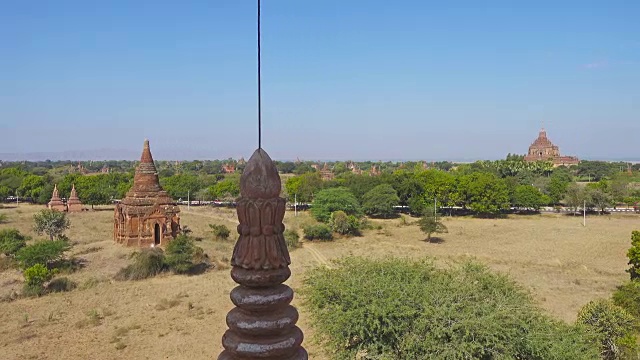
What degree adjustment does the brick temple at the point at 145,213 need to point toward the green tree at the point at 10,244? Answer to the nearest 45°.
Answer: approximately 135° to its right

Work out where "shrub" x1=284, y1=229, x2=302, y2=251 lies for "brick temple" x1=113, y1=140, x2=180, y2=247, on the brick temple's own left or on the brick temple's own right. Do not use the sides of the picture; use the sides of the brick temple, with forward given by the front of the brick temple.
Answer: on the brick temple's own left

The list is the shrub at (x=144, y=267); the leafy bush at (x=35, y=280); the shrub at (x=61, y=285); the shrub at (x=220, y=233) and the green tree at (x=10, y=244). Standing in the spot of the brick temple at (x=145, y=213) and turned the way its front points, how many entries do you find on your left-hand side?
1

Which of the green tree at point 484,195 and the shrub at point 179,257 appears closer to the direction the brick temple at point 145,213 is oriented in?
the shrub

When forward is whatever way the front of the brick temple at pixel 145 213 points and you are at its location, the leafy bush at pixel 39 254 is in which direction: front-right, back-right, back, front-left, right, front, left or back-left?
right

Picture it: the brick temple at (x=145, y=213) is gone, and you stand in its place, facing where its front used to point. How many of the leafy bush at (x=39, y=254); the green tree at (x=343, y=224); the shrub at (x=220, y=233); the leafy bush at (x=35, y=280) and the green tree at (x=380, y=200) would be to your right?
2

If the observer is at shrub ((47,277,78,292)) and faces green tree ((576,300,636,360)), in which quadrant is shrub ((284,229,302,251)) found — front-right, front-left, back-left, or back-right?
front-left

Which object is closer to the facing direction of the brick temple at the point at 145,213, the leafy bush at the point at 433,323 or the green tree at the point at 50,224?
the leafy bush

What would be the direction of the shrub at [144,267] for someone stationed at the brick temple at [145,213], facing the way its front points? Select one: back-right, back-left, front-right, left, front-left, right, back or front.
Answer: front-right

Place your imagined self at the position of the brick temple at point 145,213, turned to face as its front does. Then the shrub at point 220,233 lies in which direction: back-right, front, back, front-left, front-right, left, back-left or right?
left

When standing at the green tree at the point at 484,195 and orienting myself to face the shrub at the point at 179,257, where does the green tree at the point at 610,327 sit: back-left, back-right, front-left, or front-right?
front-left

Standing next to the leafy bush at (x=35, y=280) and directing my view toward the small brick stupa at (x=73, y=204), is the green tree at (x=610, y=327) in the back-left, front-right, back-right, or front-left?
back-right

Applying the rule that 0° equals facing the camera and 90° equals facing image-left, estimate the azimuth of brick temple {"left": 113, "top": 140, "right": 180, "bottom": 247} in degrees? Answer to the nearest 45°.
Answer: approximately 315°

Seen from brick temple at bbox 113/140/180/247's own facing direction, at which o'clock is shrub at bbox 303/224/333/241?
The shrub is roughly at 10 o'clock from the brick temple.

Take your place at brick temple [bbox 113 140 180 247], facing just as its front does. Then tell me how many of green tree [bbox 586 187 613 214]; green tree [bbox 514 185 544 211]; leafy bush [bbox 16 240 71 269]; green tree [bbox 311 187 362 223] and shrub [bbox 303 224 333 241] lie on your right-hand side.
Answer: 1

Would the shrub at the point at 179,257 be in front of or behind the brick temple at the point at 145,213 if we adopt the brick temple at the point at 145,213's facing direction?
in front

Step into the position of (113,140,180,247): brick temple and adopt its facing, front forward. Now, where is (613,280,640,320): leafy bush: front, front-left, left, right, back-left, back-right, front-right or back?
front

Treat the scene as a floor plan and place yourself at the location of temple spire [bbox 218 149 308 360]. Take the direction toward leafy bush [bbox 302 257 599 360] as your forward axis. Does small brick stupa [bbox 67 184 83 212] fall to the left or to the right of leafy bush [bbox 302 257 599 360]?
left

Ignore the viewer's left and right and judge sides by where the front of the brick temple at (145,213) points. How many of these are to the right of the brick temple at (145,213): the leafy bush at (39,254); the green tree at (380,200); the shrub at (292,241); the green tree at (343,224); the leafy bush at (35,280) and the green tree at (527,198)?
2
